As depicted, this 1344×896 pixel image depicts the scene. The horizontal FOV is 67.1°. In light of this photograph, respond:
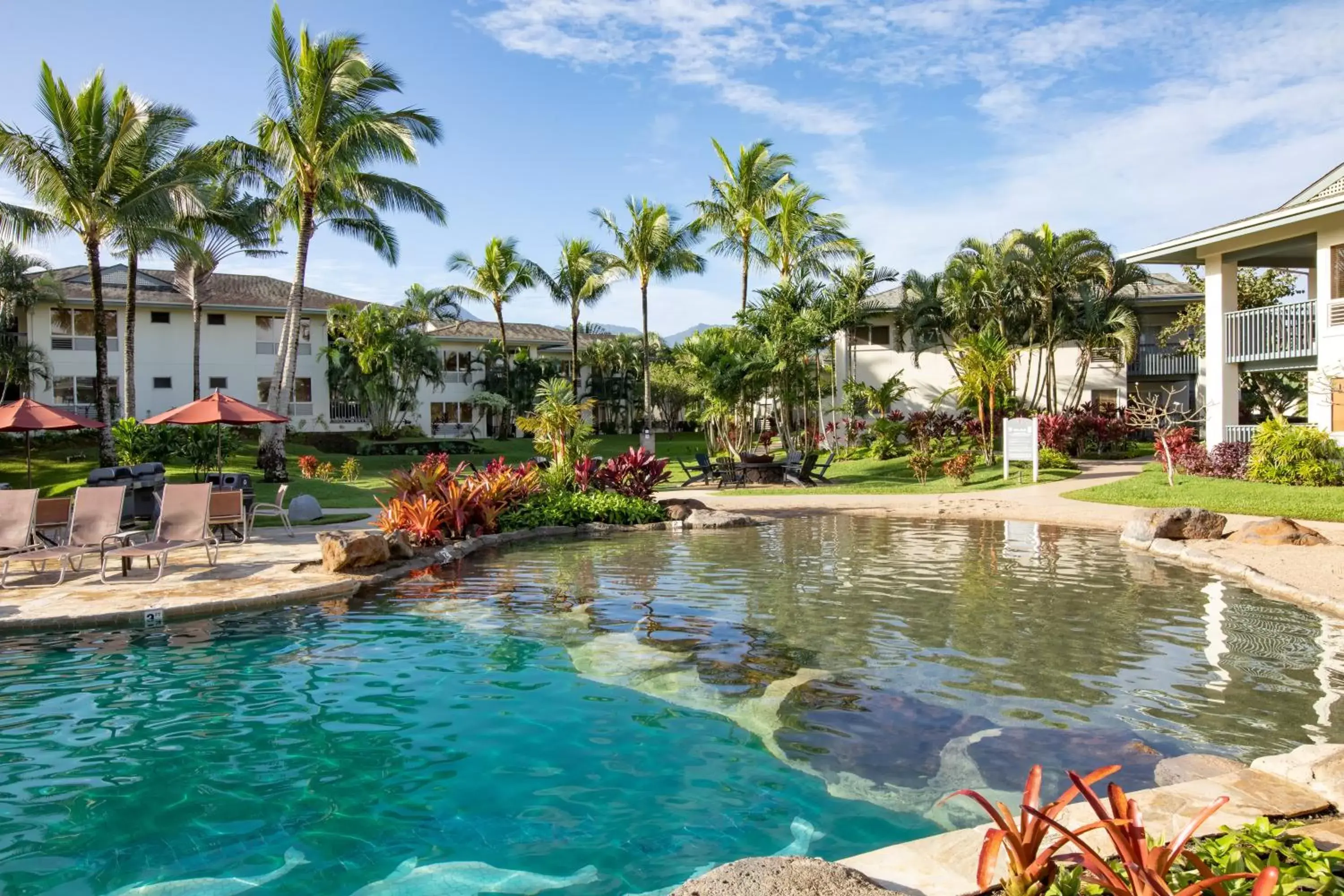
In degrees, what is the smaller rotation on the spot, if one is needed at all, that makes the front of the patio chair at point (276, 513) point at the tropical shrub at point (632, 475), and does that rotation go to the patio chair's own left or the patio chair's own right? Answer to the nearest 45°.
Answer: approximately 180°

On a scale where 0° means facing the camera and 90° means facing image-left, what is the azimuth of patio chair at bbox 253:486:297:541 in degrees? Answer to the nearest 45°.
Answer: approximately 90°

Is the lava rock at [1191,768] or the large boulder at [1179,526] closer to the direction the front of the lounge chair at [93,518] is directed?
the lava rock

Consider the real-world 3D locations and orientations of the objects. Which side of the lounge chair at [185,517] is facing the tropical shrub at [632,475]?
back

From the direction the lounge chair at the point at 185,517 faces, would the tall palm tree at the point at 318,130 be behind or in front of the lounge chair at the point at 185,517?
behind

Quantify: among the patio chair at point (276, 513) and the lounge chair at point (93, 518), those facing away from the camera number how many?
0

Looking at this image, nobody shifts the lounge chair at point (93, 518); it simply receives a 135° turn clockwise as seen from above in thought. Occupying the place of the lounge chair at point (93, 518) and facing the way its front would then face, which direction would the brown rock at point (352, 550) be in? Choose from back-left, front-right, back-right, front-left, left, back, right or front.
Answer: back-right

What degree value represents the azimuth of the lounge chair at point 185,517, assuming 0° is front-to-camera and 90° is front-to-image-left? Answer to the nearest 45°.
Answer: approximately 45°

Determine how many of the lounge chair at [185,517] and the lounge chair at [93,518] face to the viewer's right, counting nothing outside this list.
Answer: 0

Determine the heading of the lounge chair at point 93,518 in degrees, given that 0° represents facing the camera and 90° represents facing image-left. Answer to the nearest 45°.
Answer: approximately 45°

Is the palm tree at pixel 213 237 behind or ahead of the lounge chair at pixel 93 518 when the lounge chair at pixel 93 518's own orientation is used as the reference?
behind

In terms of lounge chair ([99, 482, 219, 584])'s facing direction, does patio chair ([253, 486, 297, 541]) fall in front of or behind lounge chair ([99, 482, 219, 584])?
behind
